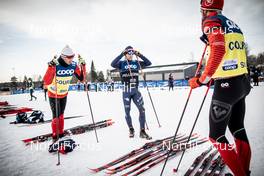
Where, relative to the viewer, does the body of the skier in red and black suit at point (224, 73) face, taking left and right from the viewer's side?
facing away from the viewer and to the left of the viewer

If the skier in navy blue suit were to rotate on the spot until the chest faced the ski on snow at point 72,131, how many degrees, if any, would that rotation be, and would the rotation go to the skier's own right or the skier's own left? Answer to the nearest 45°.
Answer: approximately 90° to the skier's own right

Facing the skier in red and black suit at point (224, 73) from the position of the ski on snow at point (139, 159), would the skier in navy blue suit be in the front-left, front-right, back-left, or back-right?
back-left

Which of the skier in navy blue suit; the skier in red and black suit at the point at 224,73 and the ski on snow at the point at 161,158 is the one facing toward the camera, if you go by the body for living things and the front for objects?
the skier in navy blue suit

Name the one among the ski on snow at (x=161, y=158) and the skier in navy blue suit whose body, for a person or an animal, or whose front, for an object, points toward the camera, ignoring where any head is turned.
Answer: the skier in navy blue suit

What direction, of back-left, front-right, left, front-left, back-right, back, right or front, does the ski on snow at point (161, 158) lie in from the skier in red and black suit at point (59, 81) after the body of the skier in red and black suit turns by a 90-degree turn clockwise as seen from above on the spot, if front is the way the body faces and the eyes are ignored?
left

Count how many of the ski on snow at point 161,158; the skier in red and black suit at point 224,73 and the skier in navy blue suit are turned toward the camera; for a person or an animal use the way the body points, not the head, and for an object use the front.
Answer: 1

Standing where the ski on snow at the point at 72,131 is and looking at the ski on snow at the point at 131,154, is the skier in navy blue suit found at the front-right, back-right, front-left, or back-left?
front-left

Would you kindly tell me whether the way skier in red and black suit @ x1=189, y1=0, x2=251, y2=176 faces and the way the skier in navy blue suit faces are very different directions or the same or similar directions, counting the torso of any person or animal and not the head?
very different directions

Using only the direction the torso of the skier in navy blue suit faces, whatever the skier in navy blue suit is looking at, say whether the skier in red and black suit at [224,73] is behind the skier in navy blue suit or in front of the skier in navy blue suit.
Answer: in front

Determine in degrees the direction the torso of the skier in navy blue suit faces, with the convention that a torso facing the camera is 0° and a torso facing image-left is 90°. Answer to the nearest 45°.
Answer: approximately 0°

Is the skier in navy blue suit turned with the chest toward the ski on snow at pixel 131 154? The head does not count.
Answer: yes
